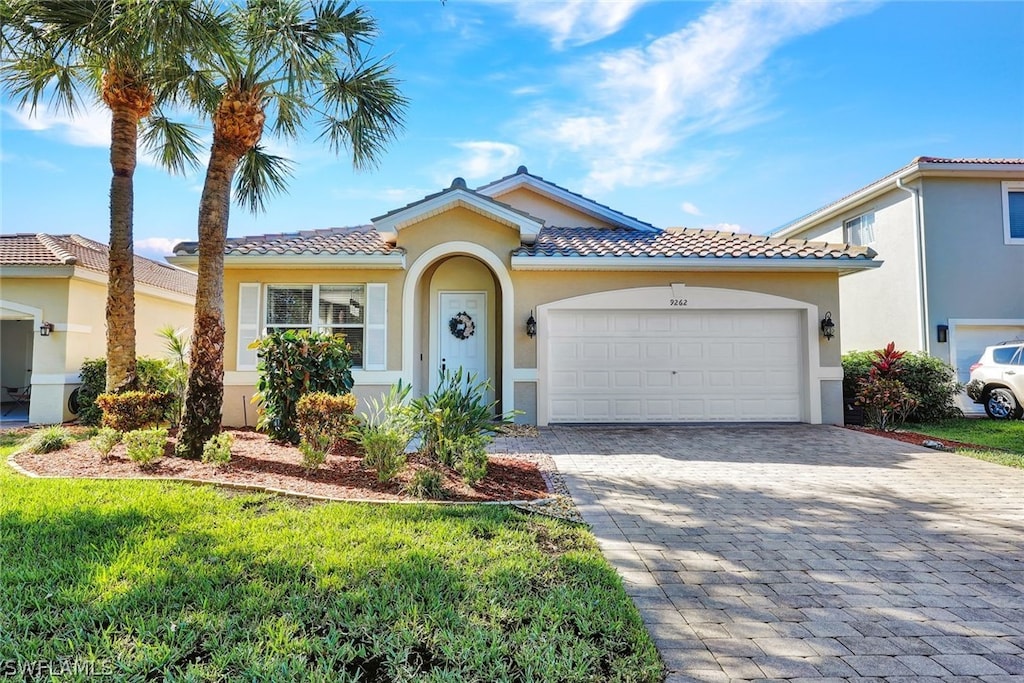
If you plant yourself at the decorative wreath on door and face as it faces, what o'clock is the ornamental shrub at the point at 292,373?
The ornamental shrub is roughly at 1 o'clock from the decorative wreath on door.

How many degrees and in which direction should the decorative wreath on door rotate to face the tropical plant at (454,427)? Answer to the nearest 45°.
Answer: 0° — it already faces it

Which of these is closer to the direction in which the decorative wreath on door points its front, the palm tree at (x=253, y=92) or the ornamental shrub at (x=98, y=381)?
the palm tree

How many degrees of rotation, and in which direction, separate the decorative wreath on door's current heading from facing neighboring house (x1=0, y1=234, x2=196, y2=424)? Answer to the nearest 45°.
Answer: approximately 90° to its right

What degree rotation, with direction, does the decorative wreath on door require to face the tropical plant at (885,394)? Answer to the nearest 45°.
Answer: approximately 90° to its left

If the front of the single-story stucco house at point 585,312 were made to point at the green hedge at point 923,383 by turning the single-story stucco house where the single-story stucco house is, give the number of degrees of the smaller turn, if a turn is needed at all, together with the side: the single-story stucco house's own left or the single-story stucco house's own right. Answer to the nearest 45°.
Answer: approximately 90° to the single-story stucco house's own left

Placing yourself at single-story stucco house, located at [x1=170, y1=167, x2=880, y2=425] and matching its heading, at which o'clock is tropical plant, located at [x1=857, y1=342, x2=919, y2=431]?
The tropical plant is roughly at 9 o'clock from the single-story stucco house.

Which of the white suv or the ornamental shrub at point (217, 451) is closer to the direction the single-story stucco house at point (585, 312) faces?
the ornamental shrub

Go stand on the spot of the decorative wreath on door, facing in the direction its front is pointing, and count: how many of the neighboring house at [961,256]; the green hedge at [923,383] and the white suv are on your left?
3

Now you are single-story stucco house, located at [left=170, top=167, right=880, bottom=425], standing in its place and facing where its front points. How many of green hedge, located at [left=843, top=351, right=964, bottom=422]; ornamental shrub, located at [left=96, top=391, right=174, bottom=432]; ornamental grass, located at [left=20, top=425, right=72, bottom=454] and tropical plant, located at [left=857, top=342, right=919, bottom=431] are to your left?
2

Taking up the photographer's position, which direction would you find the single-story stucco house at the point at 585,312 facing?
facing the viewer

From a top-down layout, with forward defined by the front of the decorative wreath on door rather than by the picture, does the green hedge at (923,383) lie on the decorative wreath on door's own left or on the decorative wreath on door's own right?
on the decorative wreath on door's own left

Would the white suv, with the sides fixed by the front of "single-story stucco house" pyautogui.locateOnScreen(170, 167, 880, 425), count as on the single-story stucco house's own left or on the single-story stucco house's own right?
on the single-story stucco house's own left

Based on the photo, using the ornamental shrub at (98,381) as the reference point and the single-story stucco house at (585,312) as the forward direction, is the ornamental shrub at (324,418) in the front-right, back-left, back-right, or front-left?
front-right

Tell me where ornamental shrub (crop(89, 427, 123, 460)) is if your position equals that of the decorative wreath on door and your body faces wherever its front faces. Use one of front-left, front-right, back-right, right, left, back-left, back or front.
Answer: front-right

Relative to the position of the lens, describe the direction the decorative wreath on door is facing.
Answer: facing the viewer
